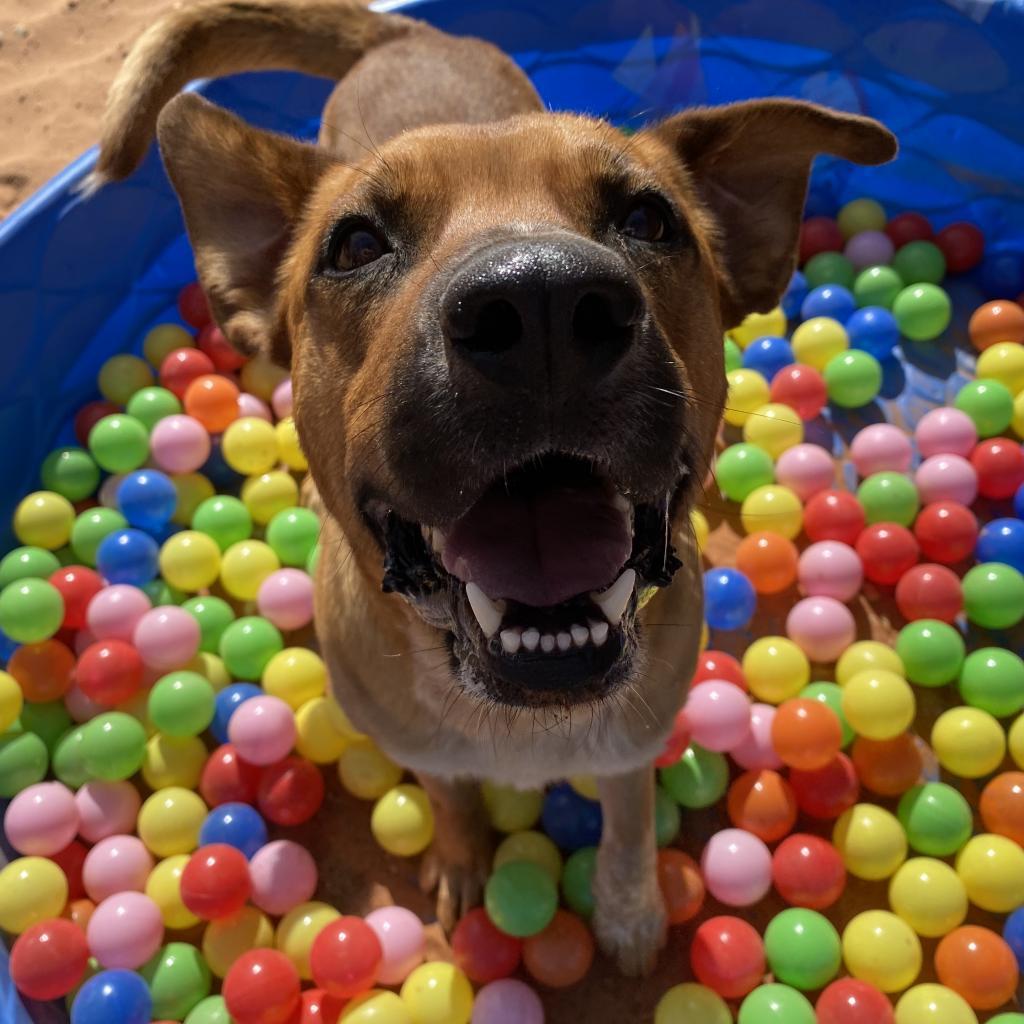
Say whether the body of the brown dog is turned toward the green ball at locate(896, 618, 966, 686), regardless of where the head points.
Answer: no

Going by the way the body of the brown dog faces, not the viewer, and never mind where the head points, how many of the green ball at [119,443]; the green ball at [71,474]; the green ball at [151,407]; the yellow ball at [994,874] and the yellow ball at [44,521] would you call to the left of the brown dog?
1

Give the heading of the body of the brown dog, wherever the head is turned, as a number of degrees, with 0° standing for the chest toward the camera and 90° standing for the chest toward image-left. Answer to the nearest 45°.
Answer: approximately 0°

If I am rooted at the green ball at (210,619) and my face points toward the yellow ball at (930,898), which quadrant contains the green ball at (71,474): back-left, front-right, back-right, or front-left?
back-left

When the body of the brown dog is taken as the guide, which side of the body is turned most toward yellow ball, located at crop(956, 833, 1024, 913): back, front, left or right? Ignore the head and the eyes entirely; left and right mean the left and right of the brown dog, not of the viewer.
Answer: left

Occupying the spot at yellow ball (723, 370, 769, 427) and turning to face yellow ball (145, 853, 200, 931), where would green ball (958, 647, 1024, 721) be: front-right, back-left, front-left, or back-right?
front-left

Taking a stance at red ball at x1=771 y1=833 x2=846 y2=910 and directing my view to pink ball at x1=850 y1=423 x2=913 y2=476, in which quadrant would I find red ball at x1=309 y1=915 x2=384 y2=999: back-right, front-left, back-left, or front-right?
back-left

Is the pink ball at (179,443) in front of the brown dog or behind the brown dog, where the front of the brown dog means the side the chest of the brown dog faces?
behind

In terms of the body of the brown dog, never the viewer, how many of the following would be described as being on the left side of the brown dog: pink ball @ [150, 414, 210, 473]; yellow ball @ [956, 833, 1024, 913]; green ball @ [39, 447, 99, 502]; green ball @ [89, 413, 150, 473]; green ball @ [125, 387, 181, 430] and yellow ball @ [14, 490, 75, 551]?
1

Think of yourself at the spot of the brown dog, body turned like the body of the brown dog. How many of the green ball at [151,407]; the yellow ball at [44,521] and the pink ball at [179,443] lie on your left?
0

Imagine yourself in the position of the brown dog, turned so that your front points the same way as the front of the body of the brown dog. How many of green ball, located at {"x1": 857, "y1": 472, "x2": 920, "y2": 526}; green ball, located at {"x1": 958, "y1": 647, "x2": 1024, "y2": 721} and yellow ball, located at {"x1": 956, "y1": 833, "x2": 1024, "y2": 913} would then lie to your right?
0

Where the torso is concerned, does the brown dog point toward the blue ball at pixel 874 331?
no
